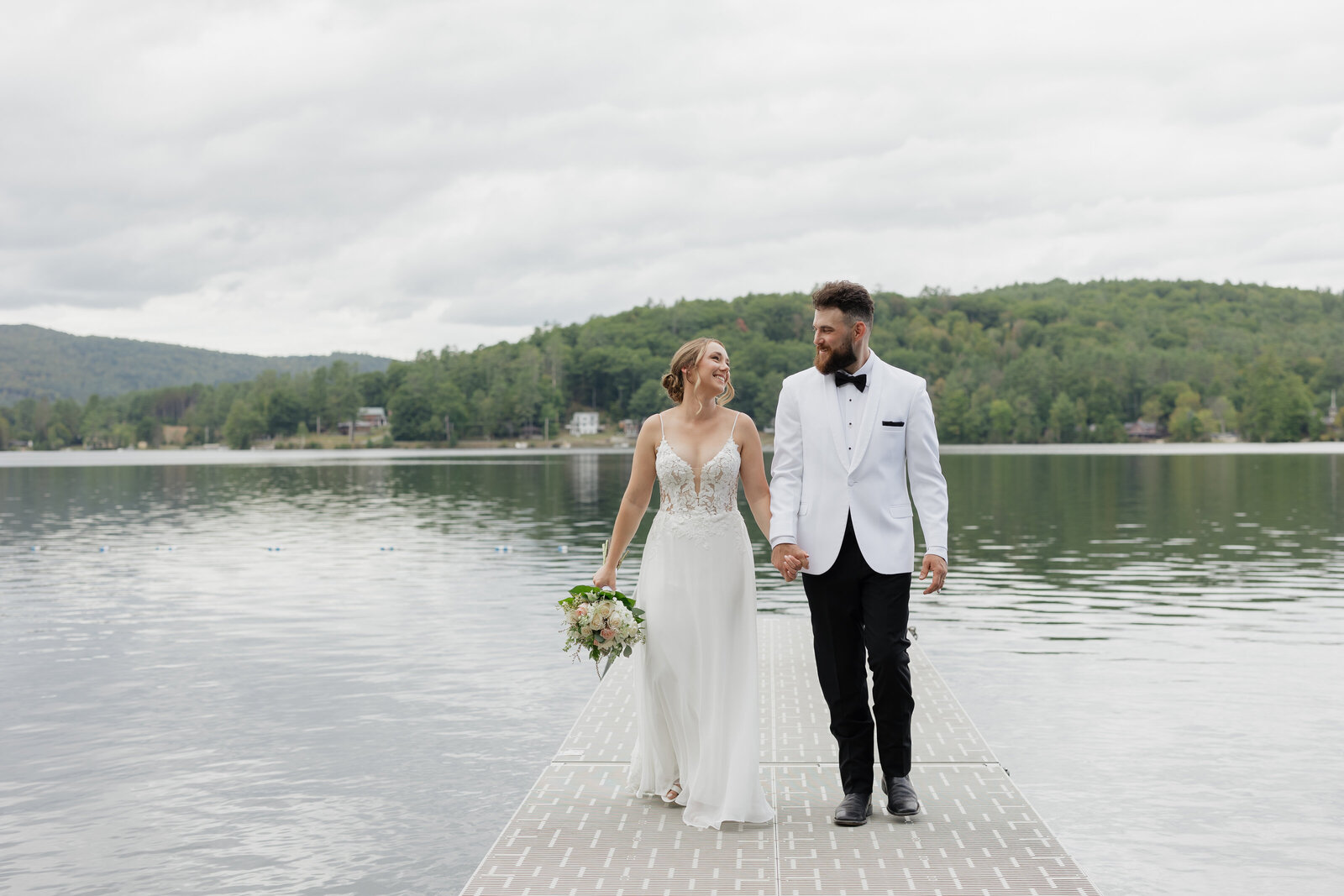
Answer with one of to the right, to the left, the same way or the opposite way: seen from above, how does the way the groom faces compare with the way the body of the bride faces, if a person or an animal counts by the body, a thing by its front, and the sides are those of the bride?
the same way

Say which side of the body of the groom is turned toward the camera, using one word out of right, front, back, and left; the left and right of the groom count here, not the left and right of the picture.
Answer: front

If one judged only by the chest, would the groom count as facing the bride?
no

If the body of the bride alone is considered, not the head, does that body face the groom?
no

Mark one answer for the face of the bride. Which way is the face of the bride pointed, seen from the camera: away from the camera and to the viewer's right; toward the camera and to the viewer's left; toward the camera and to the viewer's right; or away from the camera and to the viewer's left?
toward the camera and to the viewer's right

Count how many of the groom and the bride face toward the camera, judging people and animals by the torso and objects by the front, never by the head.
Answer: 2
